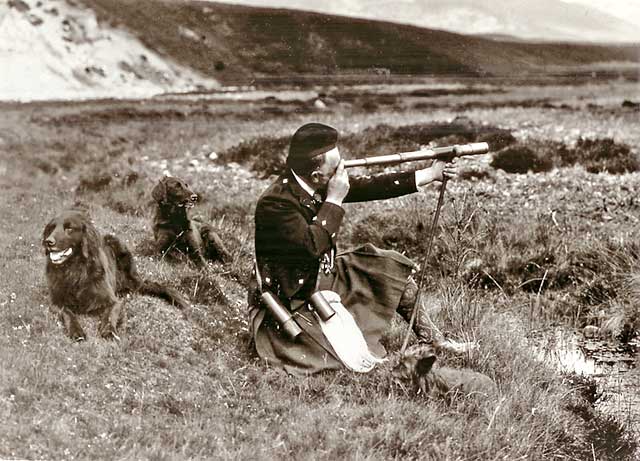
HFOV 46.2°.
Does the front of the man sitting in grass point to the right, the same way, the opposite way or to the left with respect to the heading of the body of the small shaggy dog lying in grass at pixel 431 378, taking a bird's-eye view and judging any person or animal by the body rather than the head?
the opposite way

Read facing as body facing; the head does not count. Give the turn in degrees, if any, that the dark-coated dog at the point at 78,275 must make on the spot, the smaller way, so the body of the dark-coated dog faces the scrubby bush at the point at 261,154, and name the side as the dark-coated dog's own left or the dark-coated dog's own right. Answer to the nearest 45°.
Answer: approximately 180°

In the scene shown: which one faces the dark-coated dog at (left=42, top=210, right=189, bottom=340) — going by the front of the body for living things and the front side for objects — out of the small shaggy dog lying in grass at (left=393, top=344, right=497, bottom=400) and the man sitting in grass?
the small shaggy dog lying in grass

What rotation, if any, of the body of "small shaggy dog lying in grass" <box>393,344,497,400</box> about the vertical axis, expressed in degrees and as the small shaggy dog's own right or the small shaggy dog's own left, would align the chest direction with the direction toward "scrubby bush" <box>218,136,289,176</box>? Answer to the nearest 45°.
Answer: approximately 45° to the small shaggy dog's own right

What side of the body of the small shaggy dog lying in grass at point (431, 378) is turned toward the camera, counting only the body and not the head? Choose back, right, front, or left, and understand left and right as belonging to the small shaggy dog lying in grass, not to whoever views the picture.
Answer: left

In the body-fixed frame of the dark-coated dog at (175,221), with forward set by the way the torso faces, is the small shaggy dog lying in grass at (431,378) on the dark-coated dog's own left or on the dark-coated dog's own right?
on the dark-coated dog's own left

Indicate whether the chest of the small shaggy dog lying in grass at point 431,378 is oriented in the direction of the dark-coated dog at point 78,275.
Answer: yes

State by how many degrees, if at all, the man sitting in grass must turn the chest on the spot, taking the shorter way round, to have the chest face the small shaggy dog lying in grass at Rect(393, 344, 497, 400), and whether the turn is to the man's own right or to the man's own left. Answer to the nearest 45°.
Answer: approximately 45° to the man's own right

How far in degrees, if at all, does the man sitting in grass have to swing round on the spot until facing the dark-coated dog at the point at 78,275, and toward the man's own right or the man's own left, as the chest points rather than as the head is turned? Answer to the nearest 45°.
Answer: approximately 180°

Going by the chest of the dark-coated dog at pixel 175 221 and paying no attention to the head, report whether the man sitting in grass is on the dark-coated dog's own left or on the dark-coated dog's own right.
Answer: on the dark-coated dog's own left

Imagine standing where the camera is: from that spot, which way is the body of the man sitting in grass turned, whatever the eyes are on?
to the viewer's right
